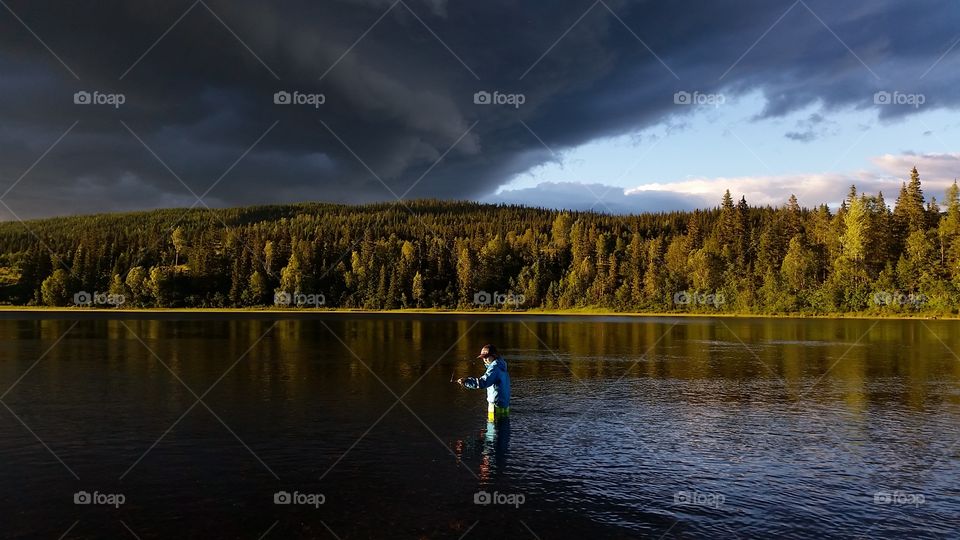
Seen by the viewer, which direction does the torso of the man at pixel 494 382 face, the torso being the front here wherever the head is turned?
to the viewer's left
